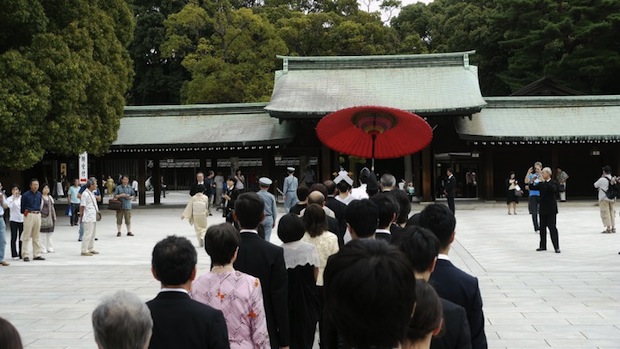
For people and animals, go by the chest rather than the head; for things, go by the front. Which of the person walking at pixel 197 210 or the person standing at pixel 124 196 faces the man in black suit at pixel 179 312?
the person standing at pixel 124 196

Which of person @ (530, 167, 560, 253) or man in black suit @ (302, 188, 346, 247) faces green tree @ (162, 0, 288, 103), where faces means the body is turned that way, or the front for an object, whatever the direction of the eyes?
the man in black suit

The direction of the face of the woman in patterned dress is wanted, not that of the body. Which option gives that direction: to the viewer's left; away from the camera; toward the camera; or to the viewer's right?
away from the camera

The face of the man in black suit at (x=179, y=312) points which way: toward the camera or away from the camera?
away from the camera

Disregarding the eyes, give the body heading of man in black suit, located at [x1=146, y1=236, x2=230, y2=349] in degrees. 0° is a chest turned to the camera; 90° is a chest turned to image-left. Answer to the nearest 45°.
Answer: approximately 180°

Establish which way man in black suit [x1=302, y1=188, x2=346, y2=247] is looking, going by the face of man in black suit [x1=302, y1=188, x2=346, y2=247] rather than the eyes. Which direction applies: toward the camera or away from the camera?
away from the camera

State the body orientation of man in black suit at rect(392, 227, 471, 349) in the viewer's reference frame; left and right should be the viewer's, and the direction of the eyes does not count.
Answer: facing away from the viewer

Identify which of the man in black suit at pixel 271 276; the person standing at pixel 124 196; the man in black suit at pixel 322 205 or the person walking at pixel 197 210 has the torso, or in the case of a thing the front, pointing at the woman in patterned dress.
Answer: the person standing at pixel 124 196

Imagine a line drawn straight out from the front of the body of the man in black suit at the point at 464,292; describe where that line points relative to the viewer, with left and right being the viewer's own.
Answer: facing away from the viewer

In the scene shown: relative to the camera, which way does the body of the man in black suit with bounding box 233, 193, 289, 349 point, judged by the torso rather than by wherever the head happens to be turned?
away from the camera
